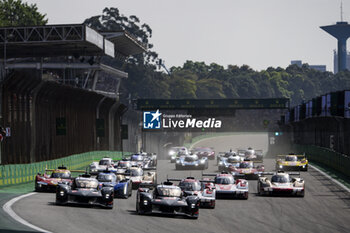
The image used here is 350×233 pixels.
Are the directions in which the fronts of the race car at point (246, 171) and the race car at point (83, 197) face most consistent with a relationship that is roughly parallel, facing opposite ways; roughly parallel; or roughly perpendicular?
roughly parallel

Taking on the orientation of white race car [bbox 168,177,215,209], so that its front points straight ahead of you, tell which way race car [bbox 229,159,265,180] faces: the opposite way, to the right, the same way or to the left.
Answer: the same way

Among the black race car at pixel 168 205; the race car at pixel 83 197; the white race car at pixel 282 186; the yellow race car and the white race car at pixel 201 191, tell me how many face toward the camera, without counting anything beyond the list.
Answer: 5

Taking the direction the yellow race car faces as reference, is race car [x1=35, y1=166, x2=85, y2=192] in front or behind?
in front

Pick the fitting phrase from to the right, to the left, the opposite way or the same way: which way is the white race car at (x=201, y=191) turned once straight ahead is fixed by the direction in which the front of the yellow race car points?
the same way

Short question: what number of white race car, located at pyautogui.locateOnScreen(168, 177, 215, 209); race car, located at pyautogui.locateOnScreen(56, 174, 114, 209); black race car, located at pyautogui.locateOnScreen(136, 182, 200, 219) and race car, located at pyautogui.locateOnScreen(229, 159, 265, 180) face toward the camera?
4

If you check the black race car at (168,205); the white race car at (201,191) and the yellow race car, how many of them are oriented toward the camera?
3

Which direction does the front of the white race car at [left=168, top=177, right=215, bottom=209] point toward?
toward the camera

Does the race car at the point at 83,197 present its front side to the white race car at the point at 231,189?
no

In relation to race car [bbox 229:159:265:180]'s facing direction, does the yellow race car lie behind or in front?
behind

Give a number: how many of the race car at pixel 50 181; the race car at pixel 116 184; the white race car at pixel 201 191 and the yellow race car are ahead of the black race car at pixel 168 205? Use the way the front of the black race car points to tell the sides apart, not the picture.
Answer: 0

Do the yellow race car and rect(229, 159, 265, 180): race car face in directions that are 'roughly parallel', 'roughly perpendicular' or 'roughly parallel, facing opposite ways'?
roughly parallel

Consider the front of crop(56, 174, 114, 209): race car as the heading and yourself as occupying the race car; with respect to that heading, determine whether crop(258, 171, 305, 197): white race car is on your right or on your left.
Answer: on your left

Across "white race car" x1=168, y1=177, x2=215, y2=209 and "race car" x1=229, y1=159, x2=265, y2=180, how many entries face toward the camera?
2

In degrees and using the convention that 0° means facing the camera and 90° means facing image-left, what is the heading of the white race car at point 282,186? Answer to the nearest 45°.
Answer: approximately 0°

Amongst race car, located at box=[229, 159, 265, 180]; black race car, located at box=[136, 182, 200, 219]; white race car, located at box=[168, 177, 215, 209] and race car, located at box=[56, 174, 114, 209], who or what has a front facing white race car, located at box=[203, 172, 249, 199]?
race car, located at box=[229, 159, 265, 180]

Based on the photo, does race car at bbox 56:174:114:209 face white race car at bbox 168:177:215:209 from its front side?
no

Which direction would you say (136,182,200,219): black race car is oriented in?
toward the camera

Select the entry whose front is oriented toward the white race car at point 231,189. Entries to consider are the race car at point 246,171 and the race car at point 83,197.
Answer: the race car at point 246,171

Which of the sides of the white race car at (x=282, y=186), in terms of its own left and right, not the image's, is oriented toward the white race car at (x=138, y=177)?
right

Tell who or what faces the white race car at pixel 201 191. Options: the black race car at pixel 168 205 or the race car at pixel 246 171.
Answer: the race car

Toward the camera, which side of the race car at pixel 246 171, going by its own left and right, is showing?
front
